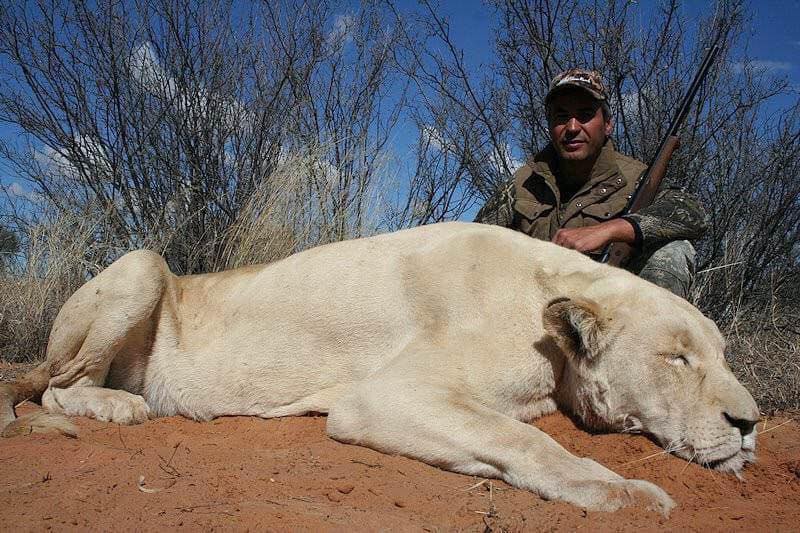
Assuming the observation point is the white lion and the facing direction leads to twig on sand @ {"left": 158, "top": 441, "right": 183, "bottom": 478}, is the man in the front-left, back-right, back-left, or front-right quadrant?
back-right

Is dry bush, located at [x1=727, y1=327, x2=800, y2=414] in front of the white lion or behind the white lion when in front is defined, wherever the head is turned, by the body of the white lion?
in front

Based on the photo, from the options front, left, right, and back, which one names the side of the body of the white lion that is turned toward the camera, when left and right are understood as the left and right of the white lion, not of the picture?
right

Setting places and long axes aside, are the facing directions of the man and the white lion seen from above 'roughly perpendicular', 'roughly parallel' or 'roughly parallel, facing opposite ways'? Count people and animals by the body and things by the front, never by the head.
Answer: roughly perpendicular

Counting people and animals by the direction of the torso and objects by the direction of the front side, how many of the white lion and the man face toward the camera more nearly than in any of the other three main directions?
1

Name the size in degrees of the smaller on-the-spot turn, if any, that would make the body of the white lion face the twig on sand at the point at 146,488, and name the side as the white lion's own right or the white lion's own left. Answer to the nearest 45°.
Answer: approximately 135° to the white lion's own right

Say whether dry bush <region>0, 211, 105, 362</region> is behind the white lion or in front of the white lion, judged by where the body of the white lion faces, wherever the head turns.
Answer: behind

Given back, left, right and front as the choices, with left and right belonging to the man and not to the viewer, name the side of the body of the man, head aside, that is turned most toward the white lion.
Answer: front

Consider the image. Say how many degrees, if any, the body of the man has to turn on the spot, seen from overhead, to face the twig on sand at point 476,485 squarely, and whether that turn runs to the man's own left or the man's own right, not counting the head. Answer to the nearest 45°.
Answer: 0° — they already face it

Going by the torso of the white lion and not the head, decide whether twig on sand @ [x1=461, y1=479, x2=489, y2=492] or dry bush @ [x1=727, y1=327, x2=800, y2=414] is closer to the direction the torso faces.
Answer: the dry bush

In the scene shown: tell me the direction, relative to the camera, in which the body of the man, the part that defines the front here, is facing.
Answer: toward the camera

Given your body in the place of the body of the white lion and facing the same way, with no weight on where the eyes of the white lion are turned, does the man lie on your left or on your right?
on your left

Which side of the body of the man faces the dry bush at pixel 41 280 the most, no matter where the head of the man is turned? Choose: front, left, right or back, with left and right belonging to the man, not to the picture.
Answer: right
